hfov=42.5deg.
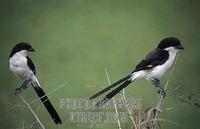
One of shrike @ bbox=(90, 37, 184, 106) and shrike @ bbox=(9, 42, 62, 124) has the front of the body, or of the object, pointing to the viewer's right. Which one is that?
shrike @ bbox=(90, 37, 184, 106)

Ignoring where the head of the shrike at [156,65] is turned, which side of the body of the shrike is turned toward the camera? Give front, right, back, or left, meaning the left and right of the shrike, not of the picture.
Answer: right

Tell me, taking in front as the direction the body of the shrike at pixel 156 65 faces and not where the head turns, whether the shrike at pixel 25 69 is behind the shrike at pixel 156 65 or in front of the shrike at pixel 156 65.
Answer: behind

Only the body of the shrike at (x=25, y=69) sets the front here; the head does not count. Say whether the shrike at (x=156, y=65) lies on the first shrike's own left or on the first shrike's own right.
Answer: on the first shrike's own left

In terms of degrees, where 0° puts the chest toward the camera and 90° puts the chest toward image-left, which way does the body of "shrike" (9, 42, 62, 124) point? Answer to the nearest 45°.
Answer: approximately 45°

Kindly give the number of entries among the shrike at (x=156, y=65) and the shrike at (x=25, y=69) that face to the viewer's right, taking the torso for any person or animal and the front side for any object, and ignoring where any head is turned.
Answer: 1
